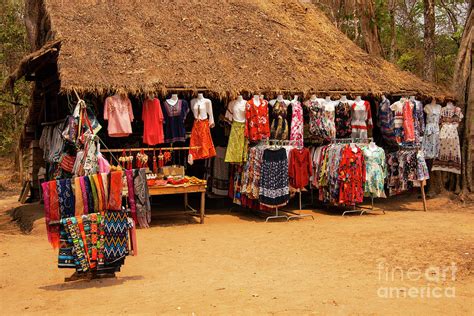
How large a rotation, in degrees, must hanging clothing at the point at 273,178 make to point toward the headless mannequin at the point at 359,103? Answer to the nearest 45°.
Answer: approximately 135° to its left

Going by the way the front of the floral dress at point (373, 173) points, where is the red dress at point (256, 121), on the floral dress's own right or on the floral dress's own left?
on the floral dress's own right

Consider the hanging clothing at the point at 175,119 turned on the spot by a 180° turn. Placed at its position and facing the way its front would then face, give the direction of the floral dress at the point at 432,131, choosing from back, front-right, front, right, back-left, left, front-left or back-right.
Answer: right

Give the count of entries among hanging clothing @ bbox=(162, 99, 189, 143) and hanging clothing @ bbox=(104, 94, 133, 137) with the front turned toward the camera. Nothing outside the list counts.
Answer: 2

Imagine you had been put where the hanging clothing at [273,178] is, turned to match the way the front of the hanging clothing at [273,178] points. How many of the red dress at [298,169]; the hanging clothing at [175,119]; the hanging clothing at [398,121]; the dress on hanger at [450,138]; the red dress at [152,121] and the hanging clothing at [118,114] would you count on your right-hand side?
3

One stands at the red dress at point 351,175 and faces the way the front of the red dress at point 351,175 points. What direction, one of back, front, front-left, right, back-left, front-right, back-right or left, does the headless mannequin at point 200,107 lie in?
right

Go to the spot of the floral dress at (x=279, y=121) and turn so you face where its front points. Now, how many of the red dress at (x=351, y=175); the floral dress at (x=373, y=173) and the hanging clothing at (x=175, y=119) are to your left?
2

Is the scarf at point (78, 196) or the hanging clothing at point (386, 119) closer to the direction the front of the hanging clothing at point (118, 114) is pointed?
the scarf

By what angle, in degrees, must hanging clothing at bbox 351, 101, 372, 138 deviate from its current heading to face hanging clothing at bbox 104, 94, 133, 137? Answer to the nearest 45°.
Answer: approximately 45° to its right

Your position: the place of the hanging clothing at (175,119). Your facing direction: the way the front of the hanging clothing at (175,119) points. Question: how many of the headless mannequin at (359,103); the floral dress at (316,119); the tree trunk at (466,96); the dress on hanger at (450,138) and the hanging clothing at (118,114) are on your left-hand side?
4
